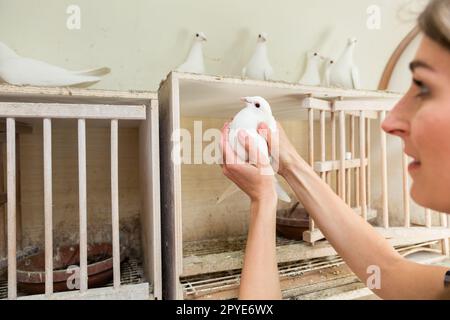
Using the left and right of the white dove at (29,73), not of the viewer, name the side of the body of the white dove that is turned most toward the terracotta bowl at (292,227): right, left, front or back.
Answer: back

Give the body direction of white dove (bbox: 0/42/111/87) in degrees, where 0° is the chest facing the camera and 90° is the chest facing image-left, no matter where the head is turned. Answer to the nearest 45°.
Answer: approximately 90°

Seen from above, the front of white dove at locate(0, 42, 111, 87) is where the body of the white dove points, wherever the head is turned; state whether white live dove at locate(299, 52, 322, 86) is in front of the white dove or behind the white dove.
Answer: behind
